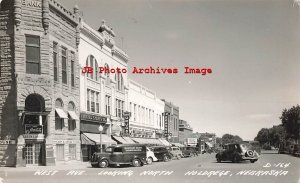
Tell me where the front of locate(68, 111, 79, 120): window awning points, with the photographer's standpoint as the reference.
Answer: facing the viewer and to the right of the viewer

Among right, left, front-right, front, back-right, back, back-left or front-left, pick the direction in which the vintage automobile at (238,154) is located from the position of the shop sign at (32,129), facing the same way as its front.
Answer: left

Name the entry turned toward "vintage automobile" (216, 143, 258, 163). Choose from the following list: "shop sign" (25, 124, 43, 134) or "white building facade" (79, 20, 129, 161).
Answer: the white building facade

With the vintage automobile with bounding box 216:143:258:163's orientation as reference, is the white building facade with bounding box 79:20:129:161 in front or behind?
in front

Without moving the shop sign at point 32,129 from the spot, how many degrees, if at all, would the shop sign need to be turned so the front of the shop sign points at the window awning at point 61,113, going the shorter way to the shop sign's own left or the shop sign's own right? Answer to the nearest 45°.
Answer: approximately 135° to the shop sign's own left
